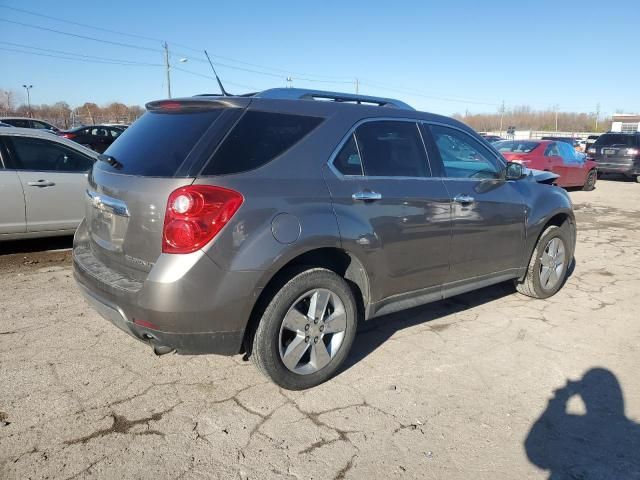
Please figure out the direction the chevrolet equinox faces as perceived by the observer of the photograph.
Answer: facing away from the viewer and to the right of the viewer

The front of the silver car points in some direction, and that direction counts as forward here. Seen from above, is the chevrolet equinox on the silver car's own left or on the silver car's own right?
on the silver car's own right

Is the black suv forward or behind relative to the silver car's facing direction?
forward

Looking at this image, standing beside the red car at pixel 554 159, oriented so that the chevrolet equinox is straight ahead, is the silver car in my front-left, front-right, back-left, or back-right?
front-right

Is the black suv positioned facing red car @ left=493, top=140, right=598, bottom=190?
no

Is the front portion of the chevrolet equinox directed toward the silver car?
no

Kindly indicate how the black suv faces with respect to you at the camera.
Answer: facing away from the viewer and to the right of the viewer

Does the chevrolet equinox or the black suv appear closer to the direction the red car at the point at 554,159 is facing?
the black suv

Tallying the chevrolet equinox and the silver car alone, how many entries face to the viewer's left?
0

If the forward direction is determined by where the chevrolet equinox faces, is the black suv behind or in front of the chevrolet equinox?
in front

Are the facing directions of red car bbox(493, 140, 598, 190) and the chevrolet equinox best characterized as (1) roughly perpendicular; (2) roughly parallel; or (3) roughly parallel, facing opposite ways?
roughly parallel
